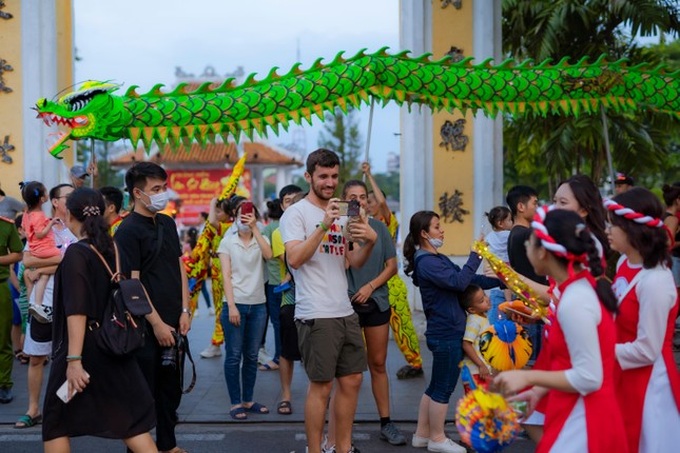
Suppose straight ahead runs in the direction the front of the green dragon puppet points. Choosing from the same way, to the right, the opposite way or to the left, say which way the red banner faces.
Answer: to the left

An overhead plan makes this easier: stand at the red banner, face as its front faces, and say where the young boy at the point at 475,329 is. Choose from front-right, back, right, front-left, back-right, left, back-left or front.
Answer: front

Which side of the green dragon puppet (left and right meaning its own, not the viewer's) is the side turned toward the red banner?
right

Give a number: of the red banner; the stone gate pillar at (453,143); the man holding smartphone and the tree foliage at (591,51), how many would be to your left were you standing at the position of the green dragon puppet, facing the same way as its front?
1

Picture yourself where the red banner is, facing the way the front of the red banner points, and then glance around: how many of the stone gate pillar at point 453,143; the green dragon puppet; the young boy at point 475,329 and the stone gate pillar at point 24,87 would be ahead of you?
4

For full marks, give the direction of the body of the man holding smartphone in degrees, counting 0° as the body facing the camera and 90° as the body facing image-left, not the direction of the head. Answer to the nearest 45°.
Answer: approximately 315°

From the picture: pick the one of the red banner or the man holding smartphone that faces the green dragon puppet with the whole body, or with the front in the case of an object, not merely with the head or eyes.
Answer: the red banner

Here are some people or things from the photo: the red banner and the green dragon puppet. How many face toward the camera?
1

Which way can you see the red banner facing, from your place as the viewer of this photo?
facing the viewer

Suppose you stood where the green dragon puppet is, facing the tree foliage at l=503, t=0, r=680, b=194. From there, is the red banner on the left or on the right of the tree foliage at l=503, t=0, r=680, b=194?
left

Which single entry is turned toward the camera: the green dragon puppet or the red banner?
the red banner

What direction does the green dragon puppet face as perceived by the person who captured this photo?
facing to the left of the viewer
